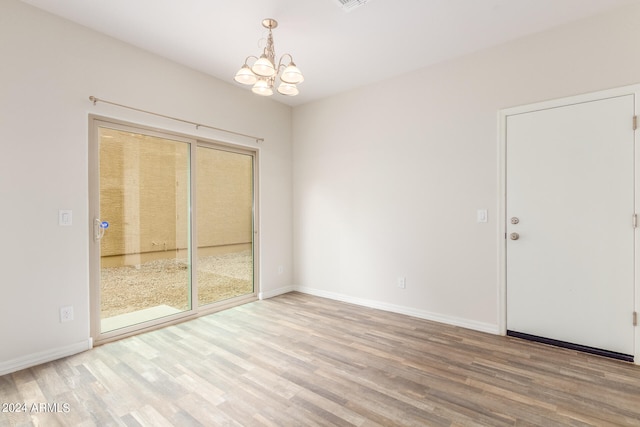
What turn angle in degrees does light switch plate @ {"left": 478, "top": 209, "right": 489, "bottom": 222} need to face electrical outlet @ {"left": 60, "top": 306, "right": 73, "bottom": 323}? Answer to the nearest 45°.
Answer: approximately 45° to its right

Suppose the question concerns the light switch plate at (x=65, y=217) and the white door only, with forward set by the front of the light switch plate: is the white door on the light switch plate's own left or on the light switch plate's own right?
on the light switch plate's own left

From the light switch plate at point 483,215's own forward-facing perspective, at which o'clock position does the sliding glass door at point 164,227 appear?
The sliding glass door is roughly at 2 o'clock from the light switch plate.

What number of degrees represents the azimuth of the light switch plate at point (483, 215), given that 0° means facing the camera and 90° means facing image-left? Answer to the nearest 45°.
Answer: approximately 0°

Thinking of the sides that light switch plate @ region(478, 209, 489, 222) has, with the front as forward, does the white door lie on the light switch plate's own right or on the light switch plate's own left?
on the light switch plate's own left

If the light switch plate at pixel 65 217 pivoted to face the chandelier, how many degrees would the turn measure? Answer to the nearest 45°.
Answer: approximately 45° to its left

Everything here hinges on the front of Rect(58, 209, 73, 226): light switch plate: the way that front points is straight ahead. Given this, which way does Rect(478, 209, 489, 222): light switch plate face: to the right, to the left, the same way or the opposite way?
to the right
